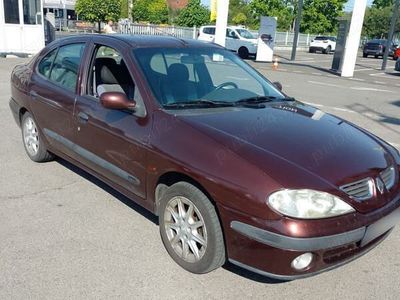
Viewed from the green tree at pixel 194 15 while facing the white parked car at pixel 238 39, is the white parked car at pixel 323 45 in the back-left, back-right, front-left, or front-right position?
front-left

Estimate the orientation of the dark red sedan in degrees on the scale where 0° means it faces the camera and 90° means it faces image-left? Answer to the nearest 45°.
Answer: approximately 315°

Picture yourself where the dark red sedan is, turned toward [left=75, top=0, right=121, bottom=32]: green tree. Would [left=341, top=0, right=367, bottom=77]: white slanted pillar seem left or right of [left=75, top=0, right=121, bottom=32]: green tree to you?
right

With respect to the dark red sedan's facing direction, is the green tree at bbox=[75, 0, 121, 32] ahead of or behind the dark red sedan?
behind

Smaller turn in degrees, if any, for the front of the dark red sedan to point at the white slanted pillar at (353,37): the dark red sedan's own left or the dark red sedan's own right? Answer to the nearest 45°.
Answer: approximately 135° to the dark red sedan's own left

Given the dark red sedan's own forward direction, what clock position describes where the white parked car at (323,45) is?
The white parked car is roughly at 8 o'clock from the dark red sedan.

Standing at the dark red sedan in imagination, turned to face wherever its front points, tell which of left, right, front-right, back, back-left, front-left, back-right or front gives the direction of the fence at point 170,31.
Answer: back-left

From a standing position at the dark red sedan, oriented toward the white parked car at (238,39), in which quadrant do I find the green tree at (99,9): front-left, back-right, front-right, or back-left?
front-left

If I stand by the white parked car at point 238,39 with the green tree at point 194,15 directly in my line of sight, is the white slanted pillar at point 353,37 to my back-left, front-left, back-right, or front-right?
back-right

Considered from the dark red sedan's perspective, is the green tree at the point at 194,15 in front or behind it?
behind

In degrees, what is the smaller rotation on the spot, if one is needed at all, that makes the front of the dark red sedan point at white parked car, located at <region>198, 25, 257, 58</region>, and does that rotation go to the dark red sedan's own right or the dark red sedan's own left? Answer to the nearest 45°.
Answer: approximately 135° to the dark red sedan's own left
